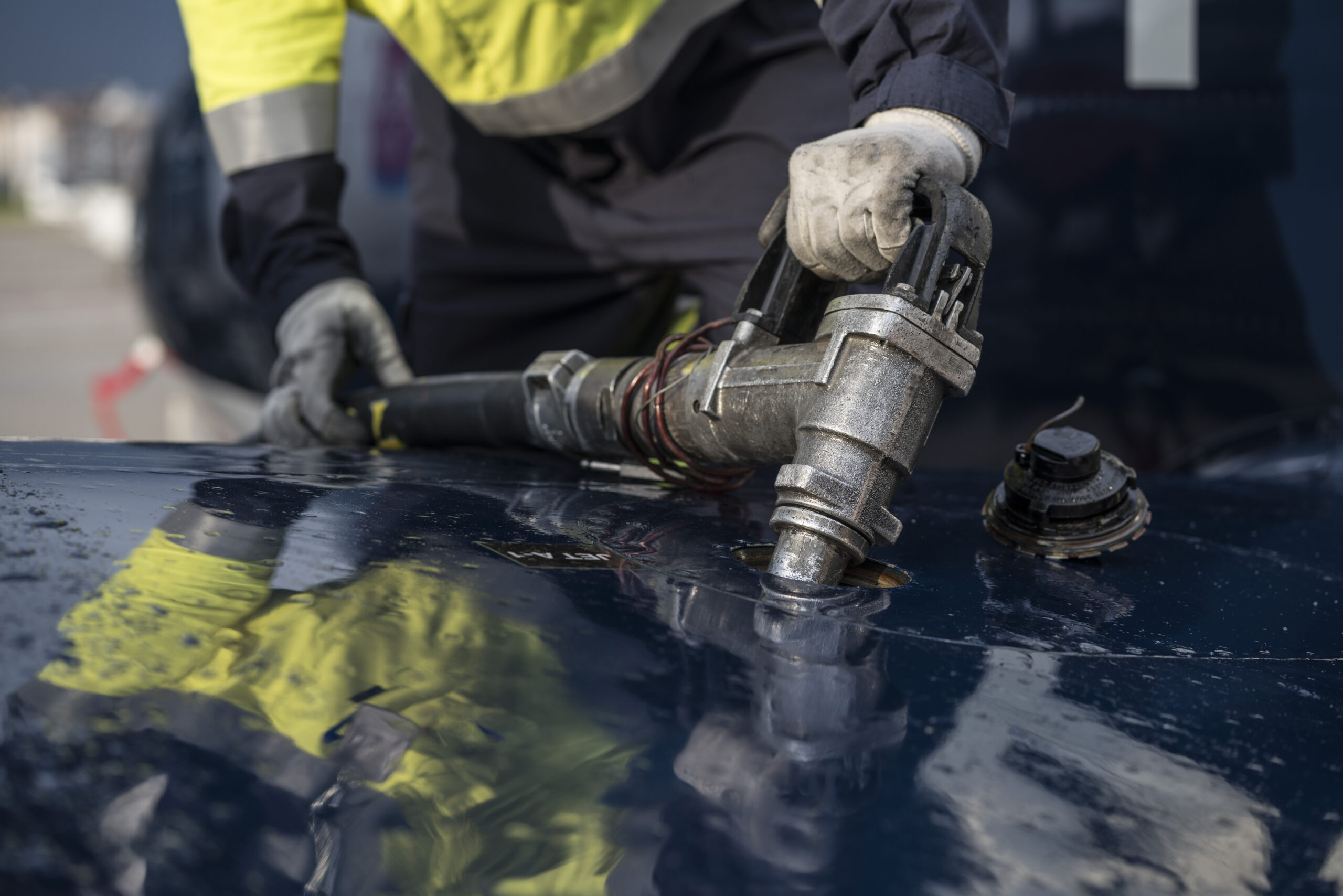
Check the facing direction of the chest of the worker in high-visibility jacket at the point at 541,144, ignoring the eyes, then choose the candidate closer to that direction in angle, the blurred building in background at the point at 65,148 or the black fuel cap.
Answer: the black fuel cap

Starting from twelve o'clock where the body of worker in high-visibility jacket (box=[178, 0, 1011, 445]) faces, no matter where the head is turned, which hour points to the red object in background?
The red object in background is roughly at 5 o'clock from the worker in high-visibility jacket.

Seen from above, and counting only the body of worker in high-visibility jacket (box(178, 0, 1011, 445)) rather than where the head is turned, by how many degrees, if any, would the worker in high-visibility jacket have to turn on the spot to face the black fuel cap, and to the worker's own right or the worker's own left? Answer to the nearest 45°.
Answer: approximately 45° to the worker's own left

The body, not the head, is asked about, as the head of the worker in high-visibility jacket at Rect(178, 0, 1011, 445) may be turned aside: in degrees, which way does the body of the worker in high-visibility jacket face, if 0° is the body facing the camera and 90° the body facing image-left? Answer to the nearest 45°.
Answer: approximately 0°

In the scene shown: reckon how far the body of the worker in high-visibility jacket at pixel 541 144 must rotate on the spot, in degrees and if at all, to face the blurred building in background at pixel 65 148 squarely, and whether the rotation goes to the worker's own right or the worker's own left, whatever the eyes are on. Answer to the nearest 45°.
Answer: approximately 135° to the worker's own right

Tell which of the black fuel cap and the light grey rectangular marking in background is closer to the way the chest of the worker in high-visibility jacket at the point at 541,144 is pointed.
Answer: the black fuel cap
